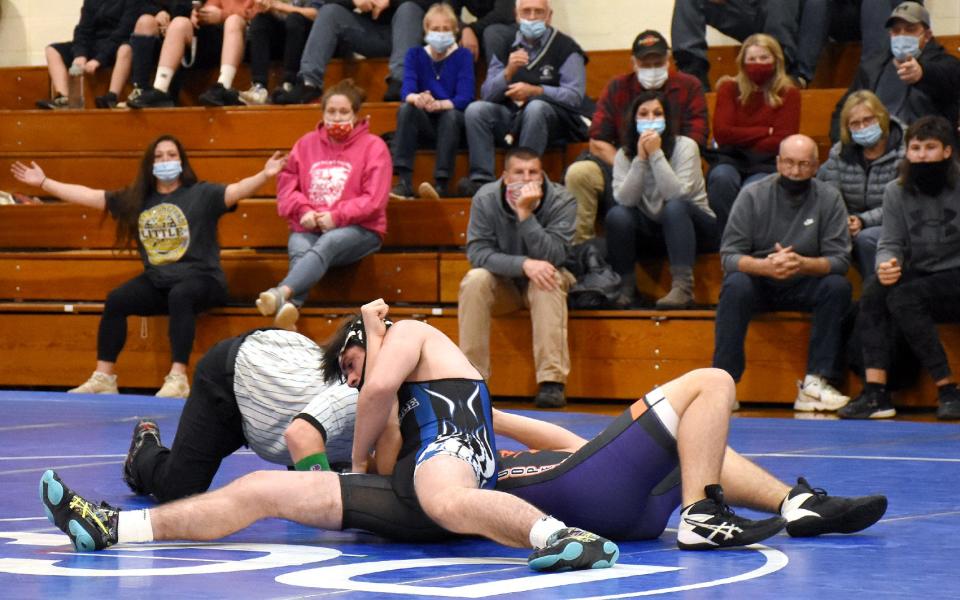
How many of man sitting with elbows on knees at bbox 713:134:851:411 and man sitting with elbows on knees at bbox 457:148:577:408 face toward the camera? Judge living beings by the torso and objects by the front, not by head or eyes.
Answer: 2

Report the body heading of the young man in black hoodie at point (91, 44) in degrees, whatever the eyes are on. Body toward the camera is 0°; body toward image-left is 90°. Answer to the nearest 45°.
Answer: approximately 45°

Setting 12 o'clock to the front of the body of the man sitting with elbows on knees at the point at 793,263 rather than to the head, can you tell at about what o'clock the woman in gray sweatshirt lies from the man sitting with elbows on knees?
The woman in gray sweatshirt is roughly at 4 o'clock from the man sitting with elbows on knees.

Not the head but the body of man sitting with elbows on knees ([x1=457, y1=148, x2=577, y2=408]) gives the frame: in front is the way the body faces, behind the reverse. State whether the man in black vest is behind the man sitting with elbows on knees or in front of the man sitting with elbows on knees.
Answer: behind

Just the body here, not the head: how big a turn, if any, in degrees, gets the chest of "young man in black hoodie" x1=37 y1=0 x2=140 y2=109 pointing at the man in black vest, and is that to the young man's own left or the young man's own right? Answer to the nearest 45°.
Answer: approximately 90° to the young man's own left

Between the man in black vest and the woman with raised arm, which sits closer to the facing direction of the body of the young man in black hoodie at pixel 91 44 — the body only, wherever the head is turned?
the woman with raised arm

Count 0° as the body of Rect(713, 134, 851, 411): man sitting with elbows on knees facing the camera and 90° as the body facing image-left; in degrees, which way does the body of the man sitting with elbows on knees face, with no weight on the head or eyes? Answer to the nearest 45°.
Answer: approximately 0°

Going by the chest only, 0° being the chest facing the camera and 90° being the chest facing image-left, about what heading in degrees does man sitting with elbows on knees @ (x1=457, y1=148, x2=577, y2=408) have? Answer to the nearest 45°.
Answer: approximately 0°

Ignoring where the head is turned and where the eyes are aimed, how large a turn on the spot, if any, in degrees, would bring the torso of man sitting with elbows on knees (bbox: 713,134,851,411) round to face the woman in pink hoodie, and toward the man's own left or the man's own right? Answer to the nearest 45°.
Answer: approximately 90° to the man's own right
